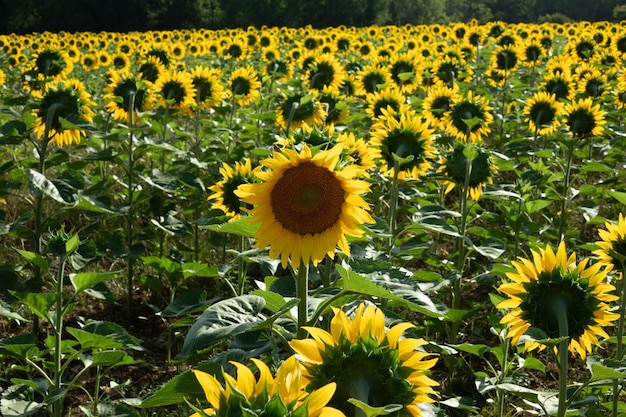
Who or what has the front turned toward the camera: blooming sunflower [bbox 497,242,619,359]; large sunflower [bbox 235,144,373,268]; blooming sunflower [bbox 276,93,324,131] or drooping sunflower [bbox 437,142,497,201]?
the large sunflower

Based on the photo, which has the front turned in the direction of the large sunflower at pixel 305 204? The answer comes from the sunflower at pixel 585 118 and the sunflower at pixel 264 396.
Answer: the sunflower at pixel 264 396

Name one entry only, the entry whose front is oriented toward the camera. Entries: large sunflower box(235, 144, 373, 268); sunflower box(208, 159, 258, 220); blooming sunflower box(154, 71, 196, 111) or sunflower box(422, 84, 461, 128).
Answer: the large sunflower

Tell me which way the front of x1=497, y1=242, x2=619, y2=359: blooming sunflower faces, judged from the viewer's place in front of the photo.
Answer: facing away from the viewer

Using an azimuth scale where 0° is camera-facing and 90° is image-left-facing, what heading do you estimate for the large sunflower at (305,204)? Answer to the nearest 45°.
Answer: approximately 0°

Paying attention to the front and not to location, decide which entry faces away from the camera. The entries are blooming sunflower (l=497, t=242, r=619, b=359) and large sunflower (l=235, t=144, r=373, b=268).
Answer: the blooming sunflower
